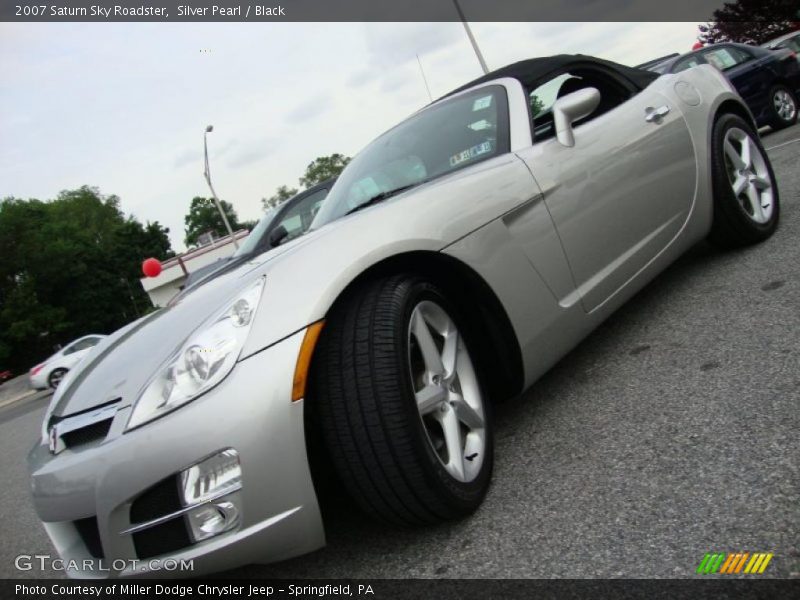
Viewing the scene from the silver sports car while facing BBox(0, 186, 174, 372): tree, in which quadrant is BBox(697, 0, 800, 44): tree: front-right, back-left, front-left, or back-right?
front-right

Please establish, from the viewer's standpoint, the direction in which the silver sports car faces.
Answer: facing the viewer and to the left of the viewer

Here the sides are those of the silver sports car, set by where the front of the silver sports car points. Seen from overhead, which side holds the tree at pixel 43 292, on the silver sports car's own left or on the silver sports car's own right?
on the silver sports car's own right

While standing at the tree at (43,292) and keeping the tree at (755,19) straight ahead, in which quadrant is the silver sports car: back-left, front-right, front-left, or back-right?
front-right

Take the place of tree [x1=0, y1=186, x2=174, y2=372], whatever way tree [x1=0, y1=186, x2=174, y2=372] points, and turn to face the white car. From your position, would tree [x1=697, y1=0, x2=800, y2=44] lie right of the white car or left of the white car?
left

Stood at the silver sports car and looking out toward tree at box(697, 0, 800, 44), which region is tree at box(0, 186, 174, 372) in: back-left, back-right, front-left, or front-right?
front-left

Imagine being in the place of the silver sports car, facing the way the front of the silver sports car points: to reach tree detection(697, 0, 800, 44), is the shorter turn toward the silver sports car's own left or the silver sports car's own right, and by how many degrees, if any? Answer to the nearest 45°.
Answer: approximately 180°

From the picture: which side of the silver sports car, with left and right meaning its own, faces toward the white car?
right
